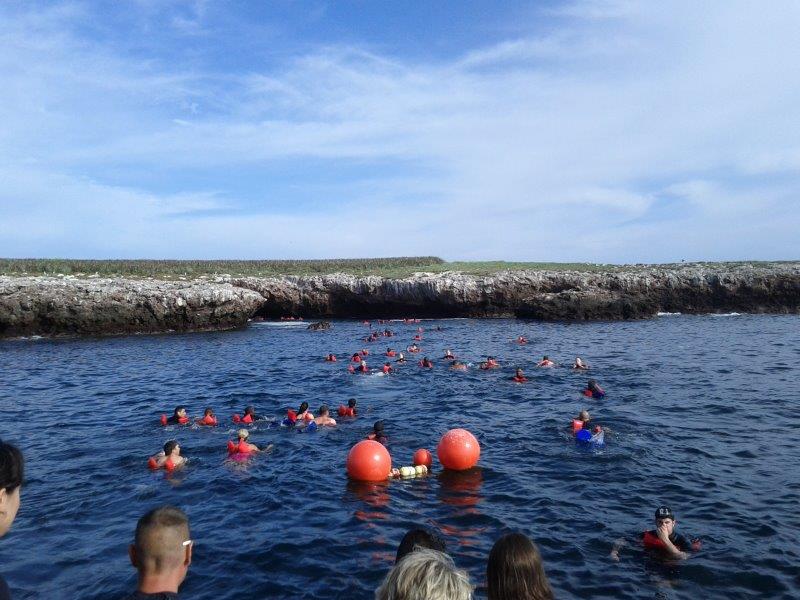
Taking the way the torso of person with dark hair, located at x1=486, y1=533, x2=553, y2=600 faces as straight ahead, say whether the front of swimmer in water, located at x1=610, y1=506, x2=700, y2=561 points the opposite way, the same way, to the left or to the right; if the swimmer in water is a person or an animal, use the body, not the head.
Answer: the opposite way

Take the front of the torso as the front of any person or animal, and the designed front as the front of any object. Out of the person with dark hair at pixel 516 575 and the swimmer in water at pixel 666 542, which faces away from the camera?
the person with dark hair

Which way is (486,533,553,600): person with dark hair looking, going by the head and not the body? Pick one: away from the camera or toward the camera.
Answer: away from the camera

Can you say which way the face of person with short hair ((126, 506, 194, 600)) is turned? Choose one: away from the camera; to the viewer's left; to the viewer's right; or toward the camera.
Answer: away from the camera

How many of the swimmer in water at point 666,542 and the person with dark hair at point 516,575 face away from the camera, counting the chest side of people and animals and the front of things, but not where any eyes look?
1

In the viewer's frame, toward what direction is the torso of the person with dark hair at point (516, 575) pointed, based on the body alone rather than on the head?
away from the camera

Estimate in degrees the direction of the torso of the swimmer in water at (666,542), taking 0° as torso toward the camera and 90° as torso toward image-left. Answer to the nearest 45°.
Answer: approximately 0°

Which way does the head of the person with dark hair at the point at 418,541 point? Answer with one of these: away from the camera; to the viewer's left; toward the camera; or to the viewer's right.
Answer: away from the camera
